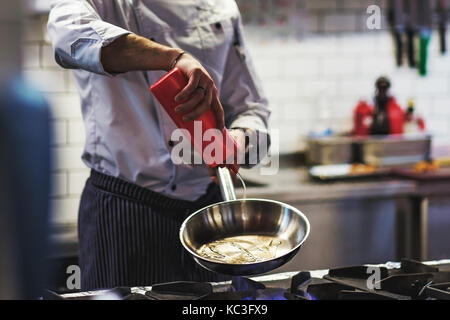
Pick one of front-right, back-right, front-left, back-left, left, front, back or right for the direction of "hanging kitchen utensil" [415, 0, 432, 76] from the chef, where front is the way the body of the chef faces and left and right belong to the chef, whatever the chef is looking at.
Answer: left

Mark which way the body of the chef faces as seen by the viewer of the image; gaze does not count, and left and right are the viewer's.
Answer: facing the viewer and to the right of the viewer

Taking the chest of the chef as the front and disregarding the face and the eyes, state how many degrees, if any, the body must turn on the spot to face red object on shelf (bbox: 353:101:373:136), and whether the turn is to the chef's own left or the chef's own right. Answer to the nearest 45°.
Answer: approximately 90° to the chef's own left

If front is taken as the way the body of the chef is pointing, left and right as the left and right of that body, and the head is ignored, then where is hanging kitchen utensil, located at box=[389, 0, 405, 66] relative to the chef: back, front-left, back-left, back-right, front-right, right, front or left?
left

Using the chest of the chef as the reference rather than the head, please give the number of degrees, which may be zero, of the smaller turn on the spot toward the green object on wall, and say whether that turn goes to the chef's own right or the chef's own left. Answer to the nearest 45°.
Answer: approximately 90° to the chef's own left

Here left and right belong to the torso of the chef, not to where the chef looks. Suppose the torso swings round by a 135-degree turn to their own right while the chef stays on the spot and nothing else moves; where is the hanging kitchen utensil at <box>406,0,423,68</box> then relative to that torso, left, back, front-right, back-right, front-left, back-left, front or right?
back-right
